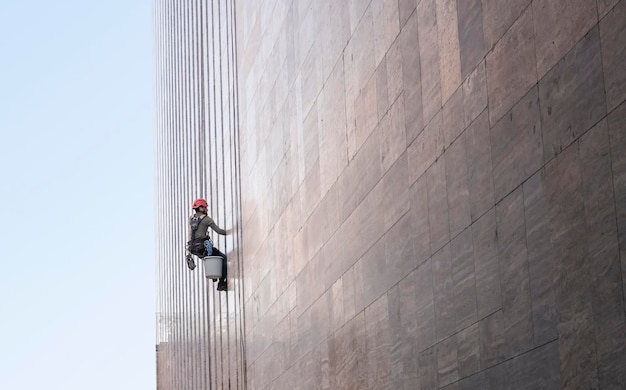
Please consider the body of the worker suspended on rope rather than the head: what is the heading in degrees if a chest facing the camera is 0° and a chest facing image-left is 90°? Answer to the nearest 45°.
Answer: approximately 225°
